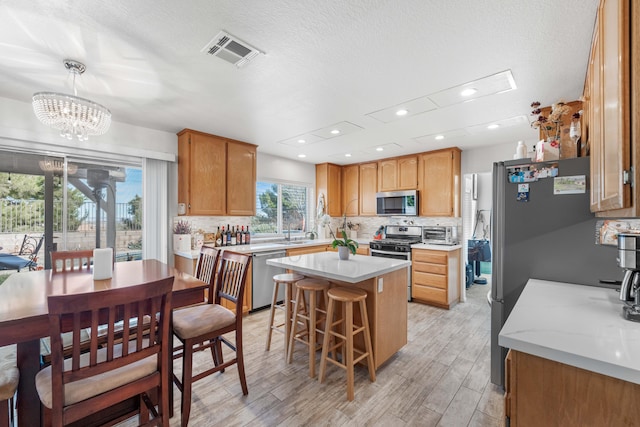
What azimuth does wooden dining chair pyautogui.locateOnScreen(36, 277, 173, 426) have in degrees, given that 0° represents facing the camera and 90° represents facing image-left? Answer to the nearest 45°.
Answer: approximately 135°

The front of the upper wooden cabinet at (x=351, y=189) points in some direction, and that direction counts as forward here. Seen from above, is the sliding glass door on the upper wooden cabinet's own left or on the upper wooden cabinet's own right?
on the upper wooden cabinet's own right

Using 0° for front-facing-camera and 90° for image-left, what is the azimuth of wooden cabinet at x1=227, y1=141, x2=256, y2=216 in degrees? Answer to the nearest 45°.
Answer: approximately 315°

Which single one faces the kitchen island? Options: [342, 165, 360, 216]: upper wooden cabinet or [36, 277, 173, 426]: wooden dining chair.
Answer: the upper wooden cabinet

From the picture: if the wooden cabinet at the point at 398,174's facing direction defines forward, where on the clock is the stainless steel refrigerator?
The stainless steel refrigerator is roughly at 10 o'clock from the wooden cabinet.

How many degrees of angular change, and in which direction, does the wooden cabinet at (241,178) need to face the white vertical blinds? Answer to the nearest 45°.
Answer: approximately 135° to its right

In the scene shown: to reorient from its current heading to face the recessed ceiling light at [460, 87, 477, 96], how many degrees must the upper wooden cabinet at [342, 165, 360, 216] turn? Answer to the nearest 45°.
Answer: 0° — it already faces it

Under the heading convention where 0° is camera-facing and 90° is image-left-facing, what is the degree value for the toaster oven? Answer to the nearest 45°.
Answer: approximately 45°

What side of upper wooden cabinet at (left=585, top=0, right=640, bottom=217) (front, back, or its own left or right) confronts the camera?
left
